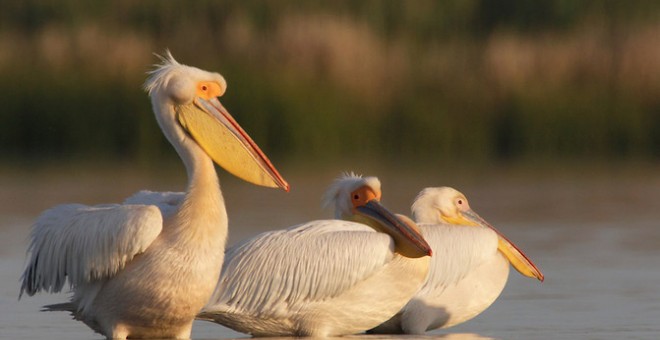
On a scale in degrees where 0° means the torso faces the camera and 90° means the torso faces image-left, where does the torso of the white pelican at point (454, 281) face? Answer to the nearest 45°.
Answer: approximately 270°

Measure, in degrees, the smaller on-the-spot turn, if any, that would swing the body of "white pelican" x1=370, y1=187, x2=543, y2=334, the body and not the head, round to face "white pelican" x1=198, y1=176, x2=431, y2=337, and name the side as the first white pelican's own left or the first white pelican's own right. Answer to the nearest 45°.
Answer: approximately 135° to the first white pelican's own right

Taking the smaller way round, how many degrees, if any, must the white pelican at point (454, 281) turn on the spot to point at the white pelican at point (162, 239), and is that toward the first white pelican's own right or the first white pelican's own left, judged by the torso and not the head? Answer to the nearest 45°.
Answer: approximately 135° to the first white pelican's own right

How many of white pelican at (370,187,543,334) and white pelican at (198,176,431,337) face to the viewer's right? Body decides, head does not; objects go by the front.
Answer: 2

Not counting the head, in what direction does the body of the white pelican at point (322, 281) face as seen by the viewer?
to the viewer's right
